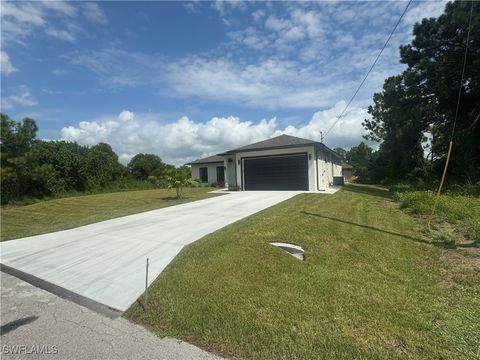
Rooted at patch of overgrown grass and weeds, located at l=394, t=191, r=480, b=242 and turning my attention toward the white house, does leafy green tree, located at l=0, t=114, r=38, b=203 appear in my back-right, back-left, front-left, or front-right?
front-left

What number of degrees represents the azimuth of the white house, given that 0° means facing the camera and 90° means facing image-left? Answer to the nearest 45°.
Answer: approximately 45°

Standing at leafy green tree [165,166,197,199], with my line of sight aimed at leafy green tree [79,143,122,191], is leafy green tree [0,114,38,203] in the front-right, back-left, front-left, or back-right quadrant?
front-left

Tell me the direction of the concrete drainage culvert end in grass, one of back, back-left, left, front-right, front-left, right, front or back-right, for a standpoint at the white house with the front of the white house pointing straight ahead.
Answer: front-left

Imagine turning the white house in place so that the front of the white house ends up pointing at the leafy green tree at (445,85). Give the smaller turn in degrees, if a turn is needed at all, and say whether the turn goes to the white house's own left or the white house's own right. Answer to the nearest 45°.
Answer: approximately 135° to the white house's own left

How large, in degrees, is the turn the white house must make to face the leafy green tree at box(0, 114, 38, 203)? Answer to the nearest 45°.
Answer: approximately 45° to its right

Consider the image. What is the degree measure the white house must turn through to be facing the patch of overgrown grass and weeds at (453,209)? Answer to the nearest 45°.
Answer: approximately 90° to its left

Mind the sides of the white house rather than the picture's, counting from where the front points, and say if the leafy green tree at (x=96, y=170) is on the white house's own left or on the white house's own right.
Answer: on the white house's own right

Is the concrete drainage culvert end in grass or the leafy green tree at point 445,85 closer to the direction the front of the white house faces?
the concrete drainage culvert end in grass
